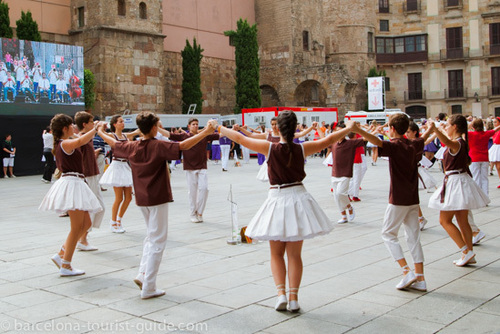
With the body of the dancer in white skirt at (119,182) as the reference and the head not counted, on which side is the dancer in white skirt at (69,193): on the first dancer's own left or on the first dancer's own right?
on the first dancer's own right

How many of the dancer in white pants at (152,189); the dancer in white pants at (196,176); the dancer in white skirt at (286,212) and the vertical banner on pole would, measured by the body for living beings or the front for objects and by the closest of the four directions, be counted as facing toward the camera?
2

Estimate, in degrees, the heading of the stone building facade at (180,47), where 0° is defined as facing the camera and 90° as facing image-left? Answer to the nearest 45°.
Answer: approximately 0°

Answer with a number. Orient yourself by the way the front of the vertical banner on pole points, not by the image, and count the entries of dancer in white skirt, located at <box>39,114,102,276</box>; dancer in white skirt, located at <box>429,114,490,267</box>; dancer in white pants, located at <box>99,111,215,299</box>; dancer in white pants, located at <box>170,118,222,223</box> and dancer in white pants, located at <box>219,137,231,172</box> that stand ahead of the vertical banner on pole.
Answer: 5

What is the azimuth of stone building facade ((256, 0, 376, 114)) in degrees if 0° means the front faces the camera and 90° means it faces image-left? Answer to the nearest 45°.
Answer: approximately 0°

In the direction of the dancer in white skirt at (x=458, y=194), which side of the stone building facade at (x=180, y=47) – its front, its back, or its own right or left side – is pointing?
front

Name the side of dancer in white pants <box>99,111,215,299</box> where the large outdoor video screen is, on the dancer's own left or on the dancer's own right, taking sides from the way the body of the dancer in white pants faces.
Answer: on the dancer's own left

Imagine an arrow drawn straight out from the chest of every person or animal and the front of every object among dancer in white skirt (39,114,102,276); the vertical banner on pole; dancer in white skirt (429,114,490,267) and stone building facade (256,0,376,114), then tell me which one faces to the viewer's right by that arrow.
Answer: dancer in white skirt (39,114,102,276)

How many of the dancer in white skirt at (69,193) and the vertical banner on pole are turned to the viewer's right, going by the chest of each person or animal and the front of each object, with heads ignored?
1
